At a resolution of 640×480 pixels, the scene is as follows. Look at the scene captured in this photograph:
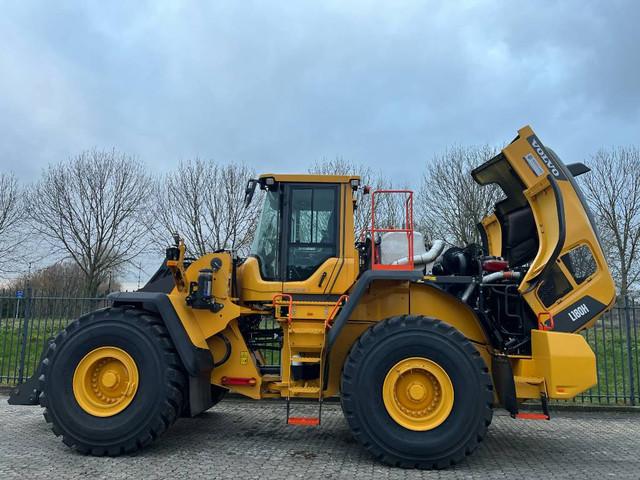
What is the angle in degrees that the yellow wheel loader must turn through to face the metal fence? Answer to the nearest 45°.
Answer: approximately 45° to its right

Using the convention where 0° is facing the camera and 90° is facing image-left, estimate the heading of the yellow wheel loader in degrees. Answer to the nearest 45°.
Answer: approximately 90°

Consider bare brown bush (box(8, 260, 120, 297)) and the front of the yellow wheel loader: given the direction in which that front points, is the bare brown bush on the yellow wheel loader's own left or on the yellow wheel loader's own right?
on the yellow wheel loader's own right
